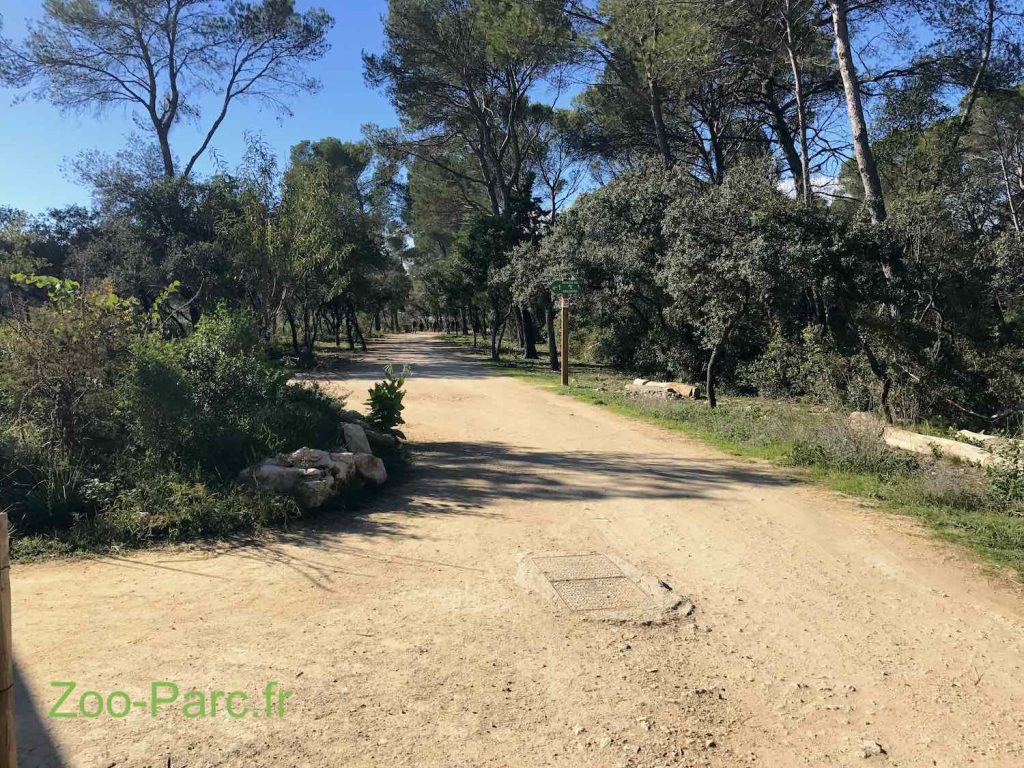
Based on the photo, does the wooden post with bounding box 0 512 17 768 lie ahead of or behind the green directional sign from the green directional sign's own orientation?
ahead

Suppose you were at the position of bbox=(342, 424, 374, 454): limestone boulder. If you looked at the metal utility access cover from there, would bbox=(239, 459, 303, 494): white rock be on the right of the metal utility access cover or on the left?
right

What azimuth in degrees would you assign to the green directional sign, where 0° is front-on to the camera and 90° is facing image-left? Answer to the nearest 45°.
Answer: approximately 0°

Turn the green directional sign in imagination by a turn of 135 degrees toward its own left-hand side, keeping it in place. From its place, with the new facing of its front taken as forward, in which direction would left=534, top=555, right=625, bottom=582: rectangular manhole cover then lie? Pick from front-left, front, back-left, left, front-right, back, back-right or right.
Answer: back-right

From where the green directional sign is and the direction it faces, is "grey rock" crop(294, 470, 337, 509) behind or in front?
in front

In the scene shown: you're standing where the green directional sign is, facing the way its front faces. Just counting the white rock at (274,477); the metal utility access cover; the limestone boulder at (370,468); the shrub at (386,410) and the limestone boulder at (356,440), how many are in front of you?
5

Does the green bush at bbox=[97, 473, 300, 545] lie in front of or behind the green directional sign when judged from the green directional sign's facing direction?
in front
